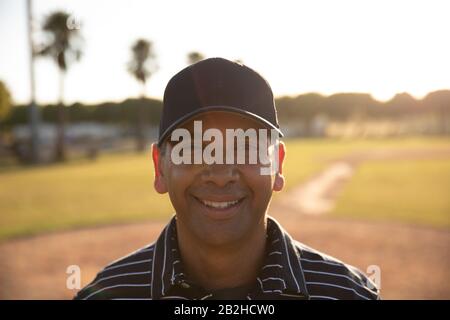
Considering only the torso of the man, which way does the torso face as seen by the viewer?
toward the camera
